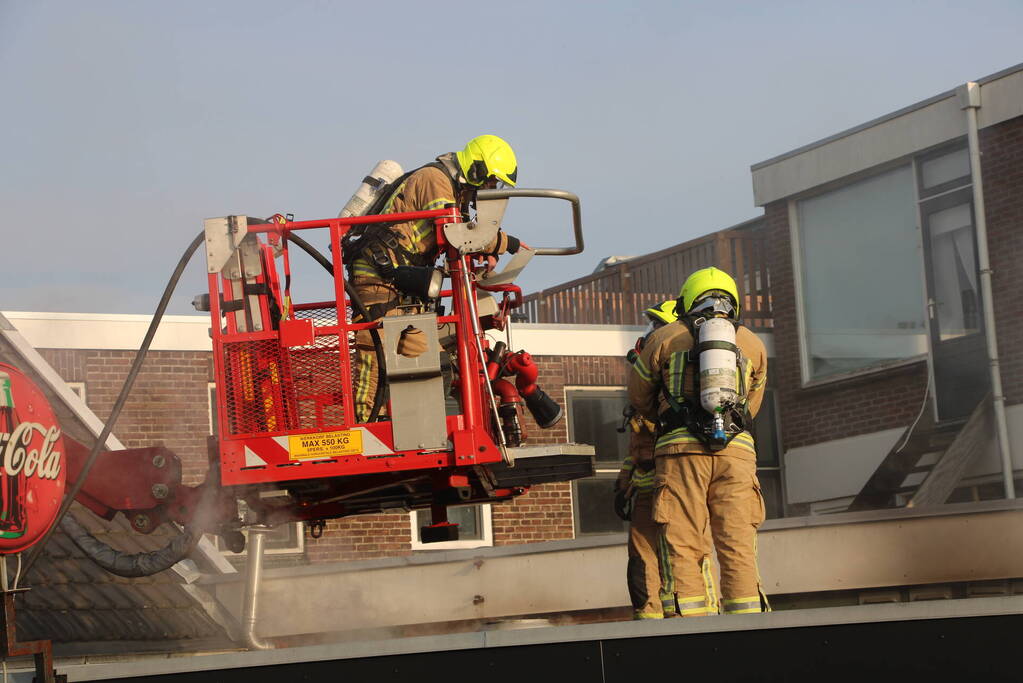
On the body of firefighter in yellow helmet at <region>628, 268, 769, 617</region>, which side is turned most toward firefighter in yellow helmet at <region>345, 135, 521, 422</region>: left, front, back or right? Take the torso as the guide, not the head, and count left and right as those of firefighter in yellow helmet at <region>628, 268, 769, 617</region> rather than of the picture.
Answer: left

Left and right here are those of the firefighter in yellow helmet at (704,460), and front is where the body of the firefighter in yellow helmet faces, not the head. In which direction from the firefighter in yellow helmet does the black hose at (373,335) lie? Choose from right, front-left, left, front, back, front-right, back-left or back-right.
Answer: left

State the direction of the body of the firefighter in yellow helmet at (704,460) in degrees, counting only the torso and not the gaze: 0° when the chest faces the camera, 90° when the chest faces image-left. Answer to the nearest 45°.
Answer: approximately 180°

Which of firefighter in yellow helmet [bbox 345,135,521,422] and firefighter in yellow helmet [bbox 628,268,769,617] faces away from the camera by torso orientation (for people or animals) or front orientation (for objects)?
firefighter in yellow helmet [bbox 628,268,769,617]

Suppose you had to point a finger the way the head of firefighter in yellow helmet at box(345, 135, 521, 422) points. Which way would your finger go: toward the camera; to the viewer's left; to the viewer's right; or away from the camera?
to the viewer's right

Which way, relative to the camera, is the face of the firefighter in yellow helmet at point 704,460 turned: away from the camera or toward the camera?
away from the camera

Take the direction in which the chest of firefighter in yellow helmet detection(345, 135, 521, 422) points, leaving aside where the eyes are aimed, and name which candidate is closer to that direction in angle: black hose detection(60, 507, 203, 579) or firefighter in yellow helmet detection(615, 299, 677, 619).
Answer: the firefighter in yellow helmet

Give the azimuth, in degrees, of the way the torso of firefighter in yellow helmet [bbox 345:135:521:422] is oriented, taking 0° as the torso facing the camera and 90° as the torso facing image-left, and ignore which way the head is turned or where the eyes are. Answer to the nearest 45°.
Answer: approximately 270°

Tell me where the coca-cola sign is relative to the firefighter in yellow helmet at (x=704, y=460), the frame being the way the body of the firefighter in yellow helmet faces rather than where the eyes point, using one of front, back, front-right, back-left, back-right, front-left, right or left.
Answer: left

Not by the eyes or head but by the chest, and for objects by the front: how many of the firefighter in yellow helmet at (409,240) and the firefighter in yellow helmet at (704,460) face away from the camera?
1

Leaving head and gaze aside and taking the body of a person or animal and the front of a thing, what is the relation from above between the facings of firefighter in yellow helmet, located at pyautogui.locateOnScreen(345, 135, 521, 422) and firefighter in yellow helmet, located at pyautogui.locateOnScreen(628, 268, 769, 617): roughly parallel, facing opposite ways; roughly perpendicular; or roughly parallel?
roughly perpendicular
